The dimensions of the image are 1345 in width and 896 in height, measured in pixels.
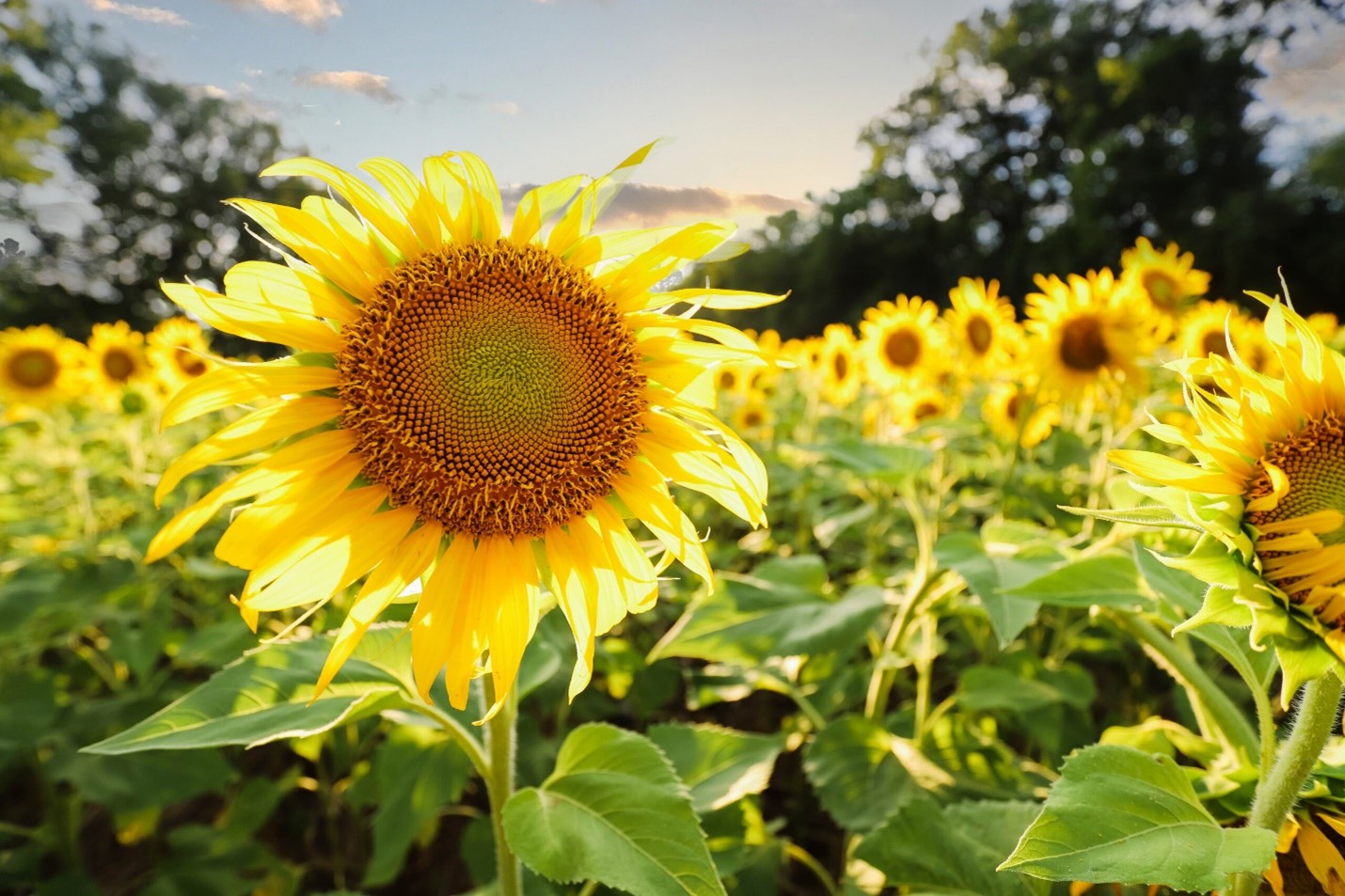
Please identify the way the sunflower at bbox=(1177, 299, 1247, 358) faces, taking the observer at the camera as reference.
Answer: facing the viewer

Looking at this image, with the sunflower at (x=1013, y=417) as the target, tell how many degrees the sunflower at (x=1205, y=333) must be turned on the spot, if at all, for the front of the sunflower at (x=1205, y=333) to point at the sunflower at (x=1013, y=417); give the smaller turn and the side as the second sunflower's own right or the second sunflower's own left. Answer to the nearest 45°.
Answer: approximately 45° to the second sunflower's own right

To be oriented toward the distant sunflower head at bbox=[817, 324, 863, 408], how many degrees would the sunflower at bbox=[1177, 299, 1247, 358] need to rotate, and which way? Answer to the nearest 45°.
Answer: approximately 90° to its right

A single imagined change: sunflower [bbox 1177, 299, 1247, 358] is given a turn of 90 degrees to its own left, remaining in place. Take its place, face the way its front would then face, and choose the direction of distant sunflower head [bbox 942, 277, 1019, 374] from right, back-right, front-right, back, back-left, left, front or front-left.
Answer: back-right

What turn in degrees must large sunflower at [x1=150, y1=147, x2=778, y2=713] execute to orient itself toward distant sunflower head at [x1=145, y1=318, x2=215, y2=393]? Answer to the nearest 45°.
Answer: approximately 180°

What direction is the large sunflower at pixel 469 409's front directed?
toward the camera

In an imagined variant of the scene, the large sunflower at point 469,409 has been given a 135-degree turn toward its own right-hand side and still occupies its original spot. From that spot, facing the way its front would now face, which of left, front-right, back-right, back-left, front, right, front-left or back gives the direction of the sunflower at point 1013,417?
right

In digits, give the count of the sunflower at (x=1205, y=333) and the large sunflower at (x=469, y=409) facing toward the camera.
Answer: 2

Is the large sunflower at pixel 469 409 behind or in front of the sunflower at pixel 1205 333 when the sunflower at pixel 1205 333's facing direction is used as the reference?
in front
